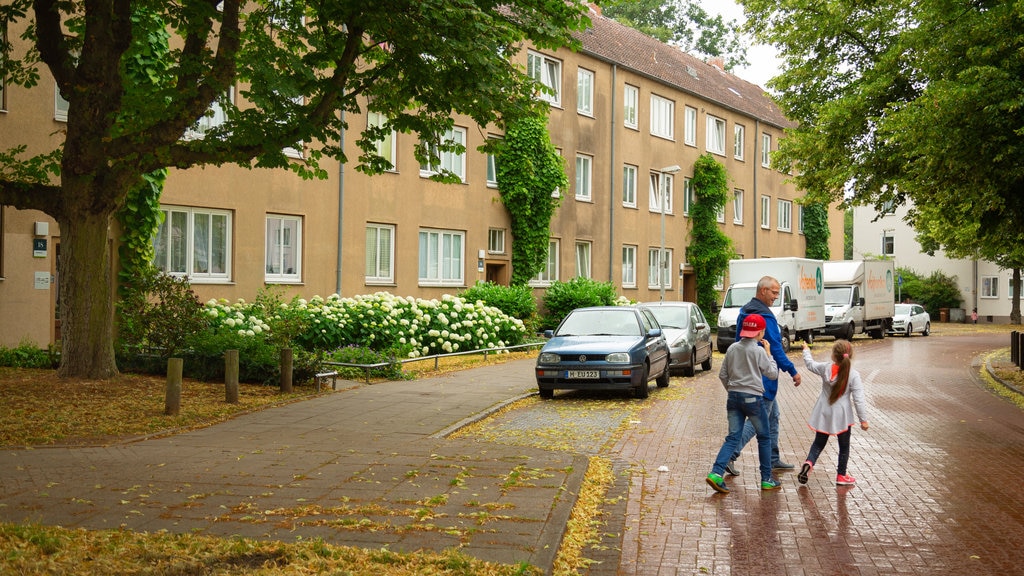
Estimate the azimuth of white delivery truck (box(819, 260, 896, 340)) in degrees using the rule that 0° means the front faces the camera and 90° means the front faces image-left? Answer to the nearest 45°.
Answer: approximately 45°

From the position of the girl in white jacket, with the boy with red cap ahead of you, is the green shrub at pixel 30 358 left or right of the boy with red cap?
right

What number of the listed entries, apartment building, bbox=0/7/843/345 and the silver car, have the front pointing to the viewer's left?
0

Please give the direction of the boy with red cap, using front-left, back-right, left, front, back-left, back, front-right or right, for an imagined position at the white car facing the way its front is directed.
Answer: front-left

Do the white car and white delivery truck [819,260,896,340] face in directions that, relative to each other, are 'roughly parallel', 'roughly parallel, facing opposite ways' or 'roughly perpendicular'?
roughly parallel

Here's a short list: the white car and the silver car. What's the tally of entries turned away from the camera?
0

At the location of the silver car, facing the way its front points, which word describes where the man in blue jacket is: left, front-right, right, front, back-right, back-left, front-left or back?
front

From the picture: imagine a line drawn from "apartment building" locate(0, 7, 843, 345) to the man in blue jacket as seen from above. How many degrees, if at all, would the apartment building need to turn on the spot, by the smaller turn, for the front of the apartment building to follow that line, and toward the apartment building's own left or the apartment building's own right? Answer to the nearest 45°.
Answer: approximately 45° to the apartment building's own right

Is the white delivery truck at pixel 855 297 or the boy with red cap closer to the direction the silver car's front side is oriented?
the boy with red cap

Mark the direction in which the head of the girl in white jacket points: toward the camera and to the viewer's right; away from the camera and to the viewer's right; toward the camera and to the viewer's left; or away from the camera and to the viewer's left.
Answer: away from the camera and to the viewer's left

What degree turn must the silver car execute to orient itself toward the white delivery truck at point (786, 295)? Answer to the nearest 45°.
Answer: approximately 180°

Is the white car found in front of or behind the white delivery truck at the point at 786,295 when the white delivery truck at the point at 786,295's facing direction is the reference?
behind

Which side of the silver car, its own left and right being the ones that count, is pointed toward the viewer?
front

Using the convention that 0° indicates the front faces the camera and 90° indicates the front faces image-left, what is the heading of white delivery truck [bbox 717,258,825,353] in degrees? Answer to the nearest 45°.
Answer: approximately 45°

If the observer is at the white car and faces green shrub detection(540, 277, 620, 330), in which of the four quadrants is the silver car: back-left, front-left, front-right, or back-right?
front-left

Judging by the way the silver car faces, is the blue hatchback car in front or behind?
in front

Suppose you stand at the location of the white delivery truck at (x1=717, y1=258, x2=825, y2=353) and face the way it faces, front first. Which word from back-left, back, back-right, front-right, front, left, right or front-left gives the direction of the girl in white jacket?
front-left
